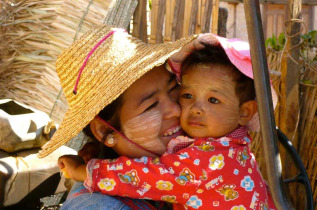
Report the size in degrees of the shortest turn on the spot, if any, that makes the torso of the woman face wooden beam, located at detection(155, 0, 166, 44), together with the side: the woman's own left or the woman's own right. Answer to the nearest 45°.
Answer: approximately 135° to the woman's own left

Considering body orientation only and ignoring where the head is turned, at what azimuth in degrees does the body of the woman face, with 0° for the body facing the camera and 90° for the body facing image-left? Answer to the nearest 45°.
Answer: approximately 315°

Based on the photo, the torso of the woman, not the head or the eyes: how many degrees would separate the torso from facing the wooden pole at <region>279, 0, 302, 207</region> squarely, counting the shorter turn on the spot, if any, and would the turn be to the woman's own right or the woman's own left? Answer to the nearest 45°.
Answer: approximately 90° to the woman's own left

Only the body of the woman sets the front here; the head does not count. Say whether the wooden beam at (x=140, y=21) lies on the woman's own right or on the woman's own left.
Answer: on the woman's own left

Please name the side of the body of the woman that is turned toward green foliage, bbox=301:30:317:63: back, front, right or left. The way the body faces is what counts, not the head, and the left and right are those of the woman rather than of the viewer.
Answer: left

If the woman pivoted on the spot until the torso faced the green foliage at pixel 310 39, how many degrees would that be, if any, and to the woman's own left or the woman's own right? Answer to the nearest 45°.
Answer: approximately 90° to the woman's own left

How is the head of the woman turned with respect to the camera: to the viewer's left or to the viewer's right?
to the viewer's right
